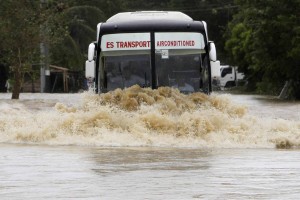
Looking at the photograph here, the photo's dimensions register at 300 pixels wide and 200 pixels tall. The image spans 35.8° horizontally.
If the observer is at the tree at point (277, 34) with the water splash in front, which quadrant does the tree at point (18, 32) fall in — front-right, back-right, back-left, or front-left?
front-right

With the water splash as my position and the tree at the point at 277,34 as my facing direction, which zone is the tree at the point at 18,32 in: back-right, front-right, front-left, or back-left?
front-left

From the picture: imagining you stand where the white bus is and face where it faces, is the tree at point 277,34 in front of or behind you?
behind

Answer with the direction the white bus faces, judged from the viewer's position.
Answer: facing the viewer
